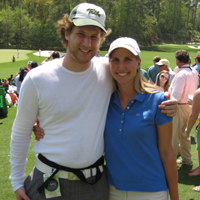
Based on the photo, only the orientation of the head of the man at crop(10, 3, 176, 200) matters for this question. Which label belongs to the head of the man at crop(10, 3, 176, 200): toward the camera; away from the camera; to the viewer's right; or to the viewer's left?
toward the camera

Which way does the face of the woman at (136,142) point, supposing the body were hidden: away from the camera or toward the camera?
toward the camera

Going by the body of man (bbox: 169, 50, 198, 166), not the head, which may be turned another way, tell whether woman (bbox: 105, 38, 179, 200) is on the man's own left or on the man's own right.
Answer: on the man's own left

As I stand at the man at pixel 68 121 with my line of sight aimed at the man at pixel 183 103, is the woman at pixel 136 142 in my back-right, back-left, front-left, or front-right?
front-right

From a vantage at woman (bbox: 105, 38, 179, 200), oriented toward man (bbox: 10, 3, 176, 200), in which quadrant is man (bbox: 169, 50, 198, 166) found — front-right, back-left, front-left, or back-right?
back-right

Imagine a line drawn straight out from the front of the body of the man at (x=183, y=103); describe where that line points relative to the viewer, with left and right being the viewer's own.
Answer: facing away from the viewer and to the left of the viewer
